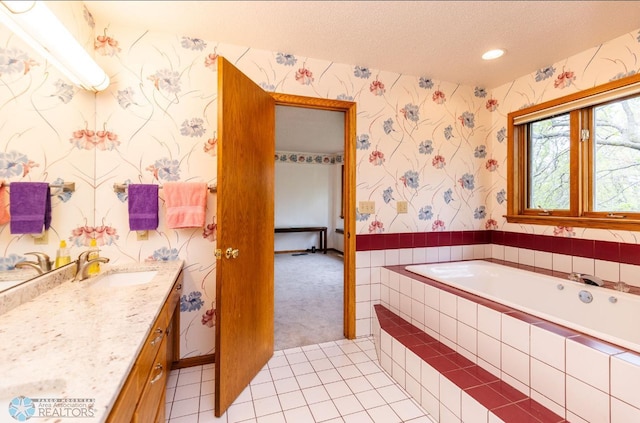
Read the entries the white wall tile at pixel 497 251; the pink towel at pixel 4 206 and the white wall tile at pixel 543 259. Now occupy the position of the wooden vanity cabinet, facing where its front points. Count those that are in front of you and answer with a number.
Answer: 2

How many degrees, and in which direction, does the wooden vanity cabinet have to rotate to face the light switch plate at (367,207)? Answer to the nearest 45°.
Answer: approximately 45° to its left

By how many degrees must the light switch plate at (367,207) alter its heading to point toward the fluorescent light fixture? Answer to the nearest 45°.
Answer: approximately 45° to its right

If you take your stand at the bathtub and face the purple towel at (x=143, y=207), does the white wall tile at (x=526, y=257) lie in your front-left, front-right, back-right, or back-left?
back-right

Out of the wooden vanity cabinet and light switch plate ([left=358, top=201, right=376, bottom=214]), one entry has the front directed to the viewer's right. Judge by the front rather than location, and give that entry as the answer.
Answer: the wooden vanity cabinet

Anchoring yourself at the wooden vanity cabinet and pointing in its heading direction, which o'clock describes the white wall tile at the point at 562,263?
The white wall tile is roughly at 12 o'clock from the wooden vanity cabinet.

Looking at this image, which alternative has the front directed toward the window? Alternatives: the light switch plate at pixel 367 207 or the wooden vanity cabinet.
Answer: the wooden vanity cabinet

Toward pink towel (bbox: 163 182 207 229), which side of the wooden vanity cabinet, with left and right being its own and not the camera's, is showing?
left

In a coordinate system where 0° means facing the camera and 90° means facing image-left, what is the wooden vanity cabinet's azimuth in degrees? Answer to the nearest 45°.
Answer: approximately 270°

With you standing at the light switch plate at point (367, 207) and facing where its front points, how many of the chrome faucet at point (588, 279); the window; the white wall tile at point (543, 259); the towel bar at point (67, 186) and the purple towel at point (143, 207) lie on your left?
3

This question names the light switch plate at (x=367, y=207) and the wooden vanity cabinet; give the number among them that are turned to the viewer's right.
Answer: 1

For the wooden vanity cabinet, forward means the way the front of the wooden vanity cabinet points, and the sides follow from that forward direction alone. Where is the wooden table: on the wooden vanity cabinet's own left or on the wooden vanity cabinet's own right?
on the wooden vanity cabinet's own left

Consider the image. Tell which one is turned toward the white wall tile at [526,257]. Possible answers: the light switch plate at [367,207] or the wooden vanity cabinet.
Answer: the wooden vanity cabinet

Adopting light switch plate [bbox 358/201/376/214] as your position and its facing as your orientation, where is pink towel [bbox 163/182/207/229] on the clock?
The pink towel is roughly at 2 o'clock from the light switch plate.
